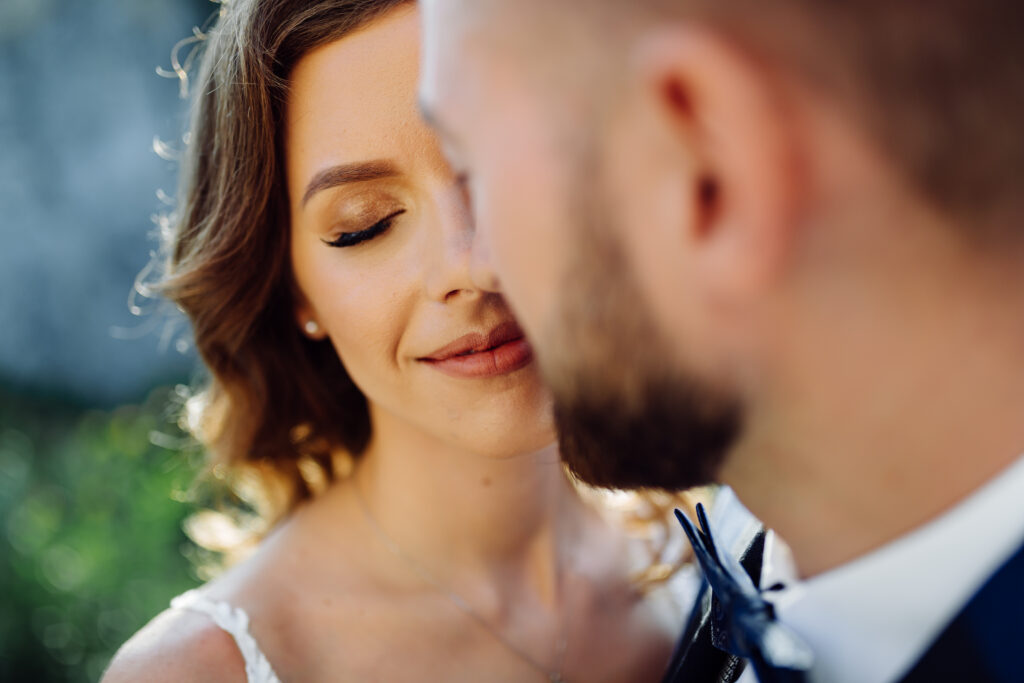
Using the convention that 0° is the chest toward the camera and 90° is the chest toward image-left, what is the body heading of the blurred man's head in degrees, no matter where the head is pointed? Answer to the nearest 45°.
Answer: approximately 135°

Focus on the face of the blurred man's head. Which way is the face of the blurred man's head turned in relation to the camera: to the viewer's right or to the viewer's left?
to the viewer's left
